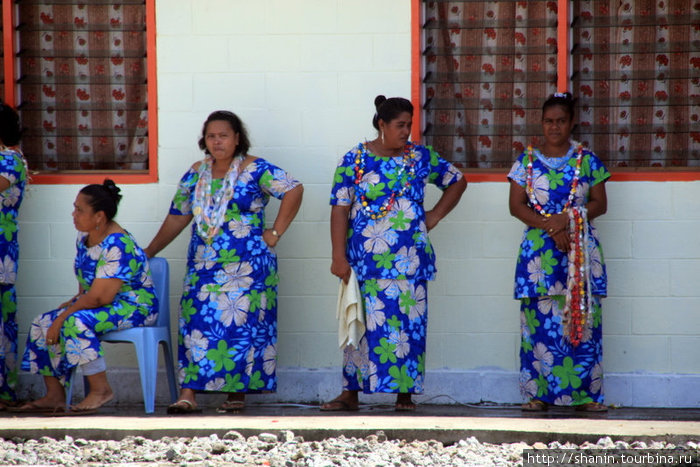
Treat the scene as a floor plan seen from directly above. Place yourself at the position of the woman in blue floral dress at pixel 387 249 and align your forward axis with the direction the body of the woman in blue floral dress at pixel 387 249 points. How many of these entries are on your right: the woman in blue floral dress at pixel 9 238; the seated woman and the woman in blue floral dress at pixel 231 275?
3

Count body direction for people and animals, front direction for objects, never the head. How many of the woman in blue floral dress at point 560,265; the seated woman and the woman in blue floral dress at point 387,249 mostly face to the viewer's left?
1

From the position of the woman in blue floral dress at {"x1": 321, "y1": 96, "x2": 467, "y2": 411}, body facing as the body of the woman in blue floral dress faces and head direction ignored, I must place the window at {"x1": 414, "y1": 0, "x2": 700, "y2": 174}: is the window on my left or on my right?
on my left

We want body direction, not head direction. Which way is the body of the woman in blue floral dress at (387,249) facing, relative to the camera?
toward the camera

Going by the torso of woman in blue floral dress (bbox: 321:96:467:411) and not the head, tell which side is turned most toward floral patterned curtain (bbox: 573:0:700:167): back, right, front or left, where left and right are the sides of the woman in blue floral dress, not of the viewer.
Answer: left

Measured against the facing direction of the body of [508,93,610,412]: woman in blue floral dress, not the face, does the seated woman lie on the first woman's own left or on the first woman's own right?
on the first woman's own right

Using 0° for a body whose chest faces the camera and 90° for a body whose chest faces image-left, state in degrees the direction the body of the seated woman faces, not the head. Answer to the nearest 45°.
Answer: approximately 90°

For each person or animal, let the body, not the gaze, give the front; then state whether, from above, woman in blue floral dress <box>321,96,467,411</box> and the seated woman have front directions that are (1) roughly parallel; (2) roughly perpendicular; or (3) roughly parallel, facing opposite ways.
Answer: roughly perpendicular

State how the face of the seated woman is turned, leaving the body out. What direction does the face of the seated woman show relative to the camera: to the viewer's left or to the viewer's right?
to the viewer's left
